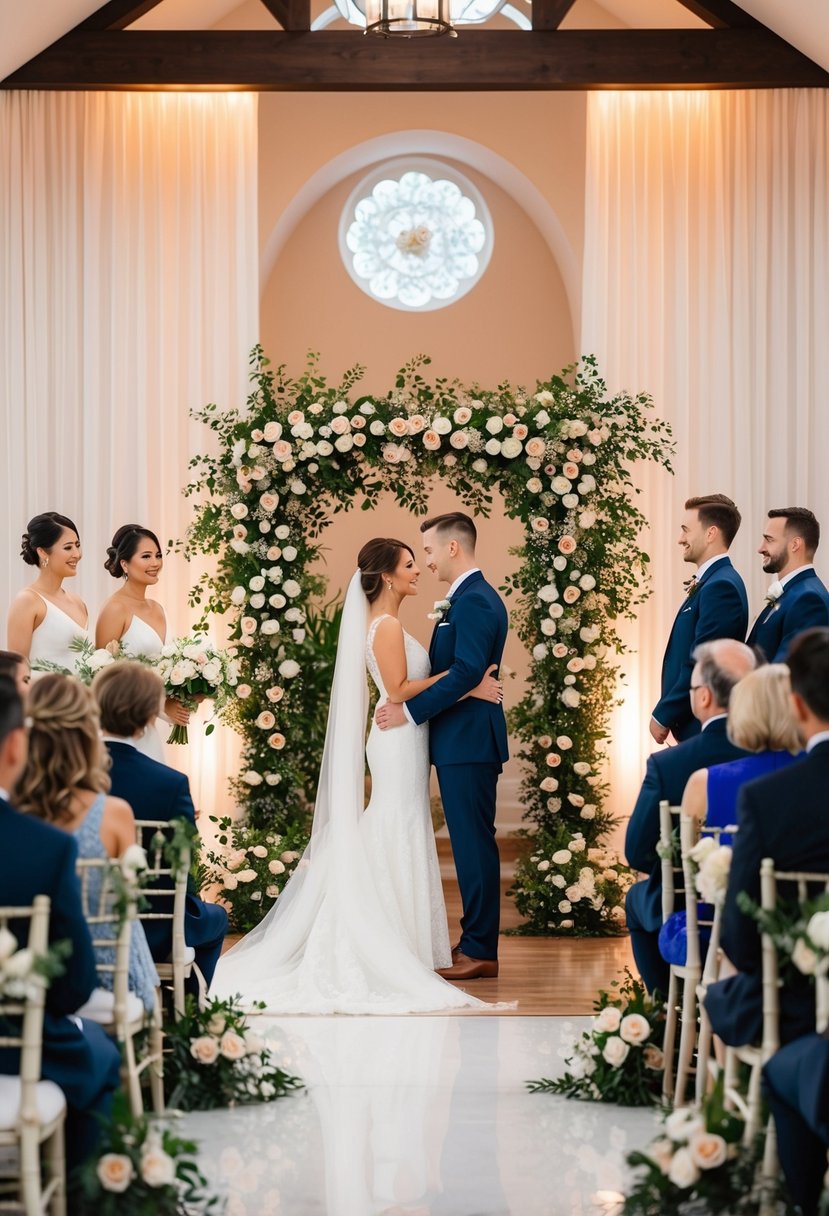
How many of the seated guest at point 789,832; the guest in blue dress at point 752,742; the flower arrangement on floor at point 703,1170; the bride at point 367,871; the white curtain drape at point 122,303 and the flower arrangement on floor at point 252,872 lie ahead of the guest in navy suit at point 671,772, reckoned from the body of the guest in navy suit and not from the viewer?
3

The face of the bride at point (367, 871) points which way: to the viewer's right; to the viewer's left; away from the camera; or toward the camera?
to the viewer's right

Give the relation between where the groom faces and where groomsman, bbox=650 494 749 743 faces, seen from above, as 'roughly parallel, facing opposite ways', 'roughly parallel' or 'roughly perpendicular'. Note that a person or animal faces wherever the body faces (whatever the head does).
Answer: roughly parallel

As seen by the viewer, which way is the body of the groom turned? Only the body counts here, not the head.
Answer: to the viewer's left

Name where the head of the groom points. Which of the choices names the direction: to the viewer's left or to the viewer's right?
to the viewer's left

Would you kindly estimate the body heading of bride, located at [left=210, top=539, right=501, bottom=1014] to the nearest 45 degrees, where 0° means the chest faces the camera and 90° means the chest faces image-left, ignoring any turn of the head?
approximately 270°

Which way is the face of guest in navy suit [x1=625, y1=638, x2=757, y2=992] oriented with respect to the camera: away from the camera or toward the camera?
away from the camera

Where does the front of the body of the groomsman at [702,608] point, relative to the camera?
to the viewer's left

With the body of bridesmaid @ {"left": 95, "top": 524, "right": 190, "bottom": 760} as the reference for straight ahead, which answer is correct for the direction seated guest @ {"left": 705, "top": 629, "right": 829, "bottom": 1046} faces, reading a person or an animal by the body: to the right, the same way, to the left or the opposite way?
the opposite way

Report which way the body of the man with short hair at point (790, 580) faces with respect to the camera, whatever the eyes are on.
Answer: to the viewer's left

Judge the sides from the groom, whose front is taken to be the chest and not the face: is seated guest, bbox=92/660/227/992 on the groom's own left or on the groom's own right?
on the groom's own left
